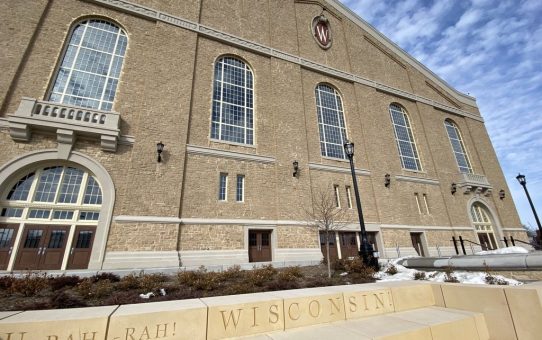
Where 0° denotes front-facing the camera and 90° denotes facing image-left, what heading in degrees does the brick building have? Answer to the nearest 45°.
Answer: approximately 315°

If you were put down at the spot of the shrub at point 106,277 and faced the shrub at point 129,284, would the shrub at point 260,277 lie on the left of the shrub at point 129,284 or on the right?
left

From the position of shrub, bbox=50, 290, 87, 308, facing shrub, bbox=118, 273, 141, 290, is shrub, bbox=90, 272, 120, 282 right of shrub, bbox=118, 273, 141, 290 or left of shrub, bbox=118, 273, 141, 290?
left
